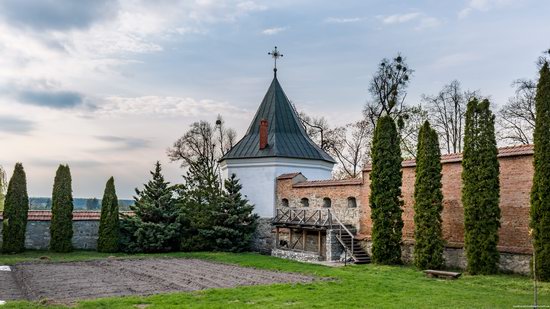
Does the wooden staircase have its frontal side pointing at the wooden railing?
no

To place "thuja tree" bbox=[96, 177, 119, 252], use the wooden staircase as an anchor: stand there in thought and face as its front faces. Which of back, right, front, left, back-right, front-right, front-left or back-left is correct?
back-right

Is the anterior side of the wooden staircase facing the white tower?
no

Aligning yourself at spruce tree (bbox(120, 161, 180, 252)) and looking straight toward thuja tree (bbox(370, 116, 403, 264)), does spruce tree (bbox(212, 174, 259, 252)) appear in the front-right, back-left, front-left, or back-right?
front-left

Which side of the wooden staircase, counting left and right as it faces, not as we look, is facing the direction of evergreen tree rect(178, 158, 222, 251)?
back

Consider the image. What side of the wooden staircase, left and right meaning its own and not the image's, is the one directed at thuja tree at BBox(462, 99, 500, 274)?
front

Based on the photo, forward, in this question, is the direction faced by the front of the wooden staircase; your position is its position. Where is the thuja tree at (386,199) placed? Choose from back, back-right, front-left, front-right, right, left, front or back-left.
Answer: front

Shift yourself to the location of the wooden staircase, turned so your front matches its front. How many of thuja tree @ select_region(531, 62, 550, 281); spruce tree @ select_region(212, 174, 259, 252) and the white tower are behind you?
2

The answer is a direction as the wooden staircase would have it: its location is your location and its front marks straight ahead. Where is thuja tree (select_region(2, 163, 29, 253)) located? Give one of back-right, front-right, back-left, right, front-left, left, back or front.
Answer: back-right

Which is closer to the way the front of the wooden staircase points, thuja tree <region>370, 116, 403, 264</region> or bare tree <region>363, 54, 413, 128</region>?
the thuja tree

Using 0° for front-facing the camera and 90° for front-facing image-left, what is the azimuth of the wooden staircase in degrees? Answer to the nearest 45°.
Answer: approximately 315°

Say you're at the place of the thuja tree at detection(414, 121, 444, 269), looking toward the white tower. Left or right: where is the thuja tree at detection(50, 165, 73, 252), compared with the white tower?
left

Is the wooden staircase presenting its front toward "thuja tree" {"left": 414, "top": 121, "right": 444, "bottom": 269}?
yes

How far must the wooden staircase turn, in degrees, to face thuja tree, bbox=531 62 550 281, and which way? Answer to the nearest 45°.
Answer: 0° — it already faces it

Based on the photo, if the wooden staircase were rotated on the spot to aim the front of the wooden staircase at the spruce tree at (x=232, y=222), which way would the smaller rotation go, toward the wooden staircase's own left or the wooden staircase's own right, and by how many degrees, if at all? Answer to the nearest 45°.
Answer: approximately 180°

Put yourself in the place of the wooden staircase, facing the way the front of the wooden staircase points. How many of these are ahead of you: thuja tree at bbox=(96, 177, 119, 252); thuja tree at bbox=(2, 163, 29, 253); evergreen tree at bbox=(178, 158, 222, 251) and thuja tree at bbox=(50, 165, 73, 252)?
0

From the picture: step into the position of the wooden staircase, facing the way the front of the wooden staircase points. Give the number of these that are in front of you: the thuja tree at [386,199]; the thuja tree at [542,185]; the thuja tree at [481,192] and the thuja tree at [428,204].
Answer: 4

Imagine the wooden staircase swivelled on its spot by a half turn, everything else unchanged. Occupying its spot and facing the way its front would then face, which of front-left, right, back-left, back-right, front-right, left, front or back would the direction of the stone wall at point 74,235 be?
front-left

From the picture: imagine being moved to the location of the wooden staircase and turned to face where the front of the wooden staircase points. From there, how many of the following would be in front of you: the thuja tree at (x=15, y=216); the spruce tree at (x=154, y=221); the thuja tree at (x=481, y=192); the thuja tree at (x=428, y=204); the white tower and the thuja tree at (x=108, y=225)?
2

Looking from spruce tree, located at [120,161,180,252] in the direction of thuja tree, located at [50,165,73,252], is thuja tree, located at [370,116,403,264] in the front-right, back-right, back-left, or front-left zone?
back-left
